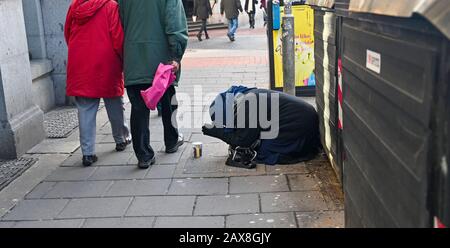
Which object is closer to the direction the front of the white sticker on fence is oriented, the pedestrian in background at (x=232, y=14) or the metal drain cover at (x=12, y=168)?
the metal drain cover

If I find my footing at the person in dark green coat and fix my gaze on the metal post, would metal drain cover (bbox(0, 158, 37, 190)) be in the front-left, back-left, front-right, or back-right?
back-left

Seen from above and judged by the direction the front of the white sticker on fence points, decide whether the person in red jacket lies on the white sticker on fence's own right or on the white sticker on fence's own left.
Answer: on the white sticker on fence's own right

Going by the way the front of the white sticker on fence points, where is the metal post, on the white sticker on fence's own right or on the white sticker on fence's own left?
on the white sticker on fence's own right

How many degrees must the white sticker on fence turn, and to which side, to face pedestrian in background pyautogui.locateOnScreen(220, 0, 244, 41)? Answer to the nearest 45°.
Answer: approximately 135° to its right

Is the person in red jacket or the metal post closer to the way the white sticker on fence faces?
the person in red jacket

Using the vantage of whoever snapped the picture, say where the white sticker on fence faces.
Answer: facing the viewer and to the left of the viewer
